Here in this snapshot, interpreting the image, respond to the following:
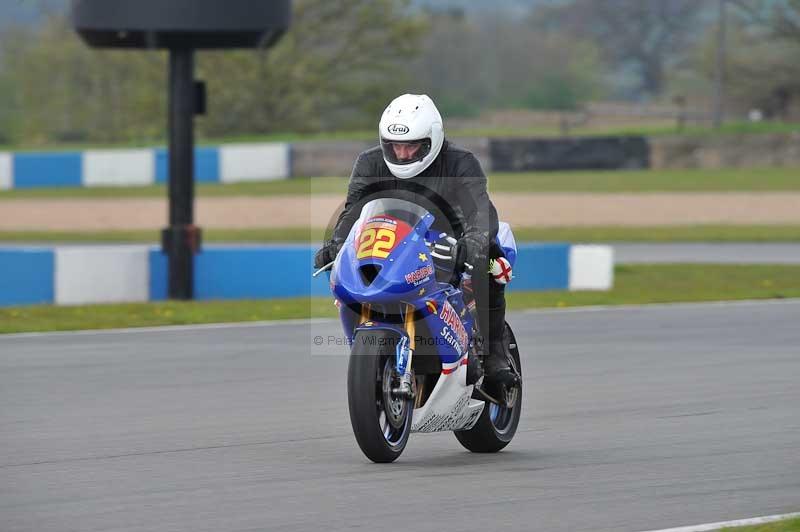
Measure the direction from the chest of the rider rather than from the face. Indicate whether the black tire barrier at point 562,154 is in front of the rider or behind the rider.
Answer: behind

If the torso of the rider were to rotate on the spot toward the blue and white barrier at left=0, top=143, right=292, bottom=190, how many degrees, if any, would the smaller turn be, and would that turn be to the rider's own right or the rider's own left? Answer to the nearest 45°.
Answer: approximately 135° to the rider's own right

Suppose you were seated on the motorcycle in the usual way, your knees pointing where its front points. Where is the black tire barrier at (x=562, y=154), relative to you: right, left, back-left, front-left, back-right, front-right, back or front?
back-right

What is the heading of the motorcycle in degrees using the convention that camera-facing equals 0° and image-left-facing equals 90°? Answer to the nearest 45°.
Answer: approximately 45°

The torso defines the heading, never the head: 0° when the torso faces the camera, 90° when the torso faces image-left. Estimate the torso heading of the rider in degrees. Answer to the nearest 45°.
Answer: approximately 45°

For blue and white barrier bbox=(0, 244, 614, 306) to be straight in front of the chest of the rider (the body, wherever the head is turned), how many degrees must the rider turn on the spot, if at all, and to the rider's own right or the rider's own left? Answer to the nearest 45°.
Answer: approximately 135° to the rider's own right

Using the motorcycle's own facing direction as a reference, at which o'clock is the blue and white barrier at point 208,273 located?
The blue and white barrier is roughly at 4 o'clock from the motorcycle.

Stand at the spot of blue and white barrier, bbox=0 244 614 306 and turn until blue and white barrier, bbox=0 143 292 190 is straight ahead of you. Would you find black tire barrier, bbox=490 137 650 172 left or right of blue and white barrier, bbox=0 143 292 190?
right
